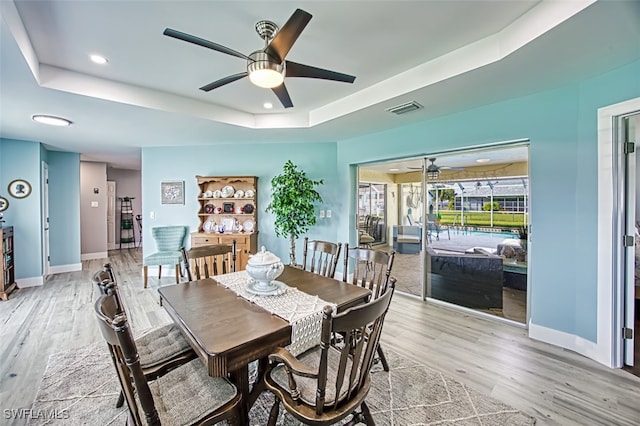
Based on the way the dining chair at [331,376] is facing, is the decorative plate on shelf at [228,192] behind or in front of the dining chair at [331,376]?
in front

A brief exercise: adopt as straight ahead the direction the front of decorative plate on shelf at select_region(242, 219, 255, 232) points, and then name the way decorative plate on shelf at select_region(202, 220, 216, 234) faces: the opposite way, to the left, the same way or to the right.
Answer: the same way

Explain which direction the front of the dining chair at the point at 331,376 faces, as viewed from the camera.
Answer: facing away from the viewer and to the left of the viewer

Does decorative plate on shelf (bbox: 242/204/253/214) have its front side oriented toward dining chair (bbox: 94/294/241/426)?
yes

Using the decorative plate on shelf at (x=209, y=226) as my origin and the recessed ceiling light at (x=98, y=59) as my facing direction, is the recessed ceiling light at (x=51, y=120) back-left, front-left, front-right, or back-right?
front-right

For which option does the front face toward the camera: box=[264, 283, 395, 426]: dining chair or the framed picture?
the framed picture

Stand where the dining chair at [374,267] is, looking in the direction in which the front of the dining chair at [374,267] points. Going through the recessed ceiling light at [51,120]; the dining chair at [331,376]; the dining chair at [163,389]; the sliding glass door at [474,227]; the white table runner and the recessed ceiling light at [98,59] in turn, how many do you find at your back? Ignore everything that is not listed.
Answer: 1

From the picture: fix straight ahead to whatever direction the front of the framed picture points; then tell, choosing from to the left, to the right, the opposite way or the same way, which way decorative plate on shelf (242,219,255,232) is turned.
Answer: the same way

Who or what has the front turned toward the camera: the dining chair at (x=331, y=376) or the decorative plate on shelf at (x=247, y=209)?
the decorative plate on shelf

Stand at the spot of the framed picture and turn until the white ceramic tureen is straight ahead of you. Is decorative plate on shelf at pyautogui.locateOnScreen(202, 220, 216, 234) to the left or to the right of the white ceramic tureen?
left

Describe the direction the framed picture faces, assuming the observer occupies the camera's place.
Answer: facing the viewer

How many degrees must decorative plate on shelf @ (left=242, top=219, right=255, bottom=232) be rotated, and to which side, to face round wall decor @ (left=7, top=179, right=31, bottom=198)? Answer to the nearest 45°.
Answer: approximately 90° to its right

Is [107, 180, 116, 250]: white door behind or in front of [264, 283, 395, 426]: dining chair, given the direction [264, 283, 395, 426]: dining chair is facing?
in front

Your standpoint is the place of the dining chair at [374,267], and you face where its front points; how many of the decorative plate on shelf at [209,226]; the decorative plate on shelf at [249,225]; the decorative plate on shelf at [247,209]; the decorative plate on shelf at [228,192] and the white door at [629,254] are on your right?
4

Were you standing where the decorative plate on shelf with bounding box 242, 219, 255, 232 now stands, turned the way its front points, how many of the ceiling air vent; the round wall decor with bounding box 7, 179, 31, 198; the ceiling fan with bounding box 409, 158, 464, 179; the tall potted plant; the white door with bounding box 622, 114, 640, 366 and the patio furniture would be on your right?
1

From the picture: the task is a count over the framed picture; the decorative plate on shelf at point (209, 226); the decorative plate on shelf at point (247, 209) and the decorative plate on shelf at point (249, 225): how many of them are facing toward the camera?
4
